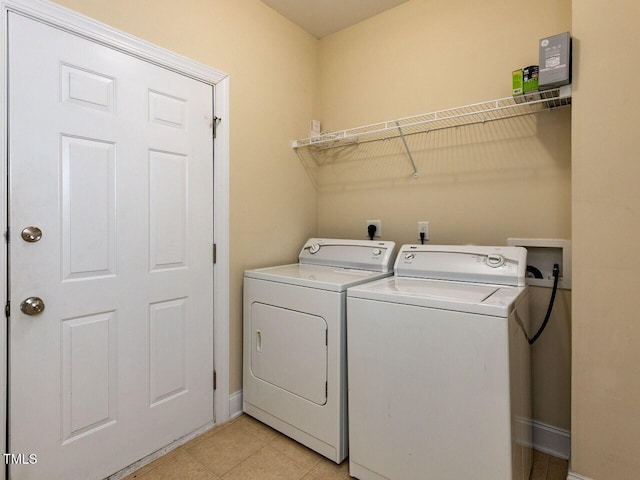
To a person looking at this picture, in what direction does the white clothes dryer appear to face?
facing the viewer and to the left of the viewer

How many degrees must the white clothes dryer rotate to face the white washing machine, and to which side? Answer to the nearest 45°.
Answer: approximately 90° to its left

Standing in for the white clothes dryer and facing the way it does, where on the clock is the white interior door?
The white interior door is roughly at 1 o'clock from the white clothes dryer.
